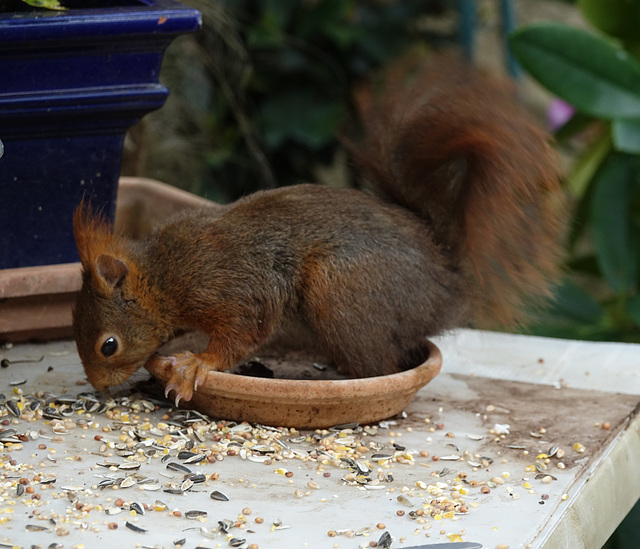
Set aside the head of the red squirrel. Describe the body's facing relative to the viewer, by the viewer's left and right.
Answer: facing to the left of the viewer

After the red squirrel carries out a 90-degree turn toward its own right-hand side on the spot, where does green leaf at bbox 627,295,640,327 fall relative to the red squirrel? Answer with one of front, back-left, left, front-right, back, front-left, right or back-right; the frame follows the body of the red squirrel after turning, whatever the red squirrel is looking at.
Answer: front-right

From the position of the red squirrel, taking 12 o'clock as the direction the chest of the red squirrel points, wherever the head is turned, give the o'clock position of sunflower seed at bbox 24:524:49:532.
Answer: The sunflower seed is roughly at 10 o'clock from the red squirrel.

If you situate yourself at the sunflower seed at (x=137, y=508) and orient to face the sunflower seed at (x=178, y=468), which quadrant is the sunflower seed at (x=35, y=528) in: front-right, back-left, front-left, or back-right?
back-left

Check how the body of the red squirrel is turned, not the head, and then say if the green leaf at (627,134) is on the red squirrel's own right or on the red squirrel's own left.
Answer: on the red squirrel's own right
